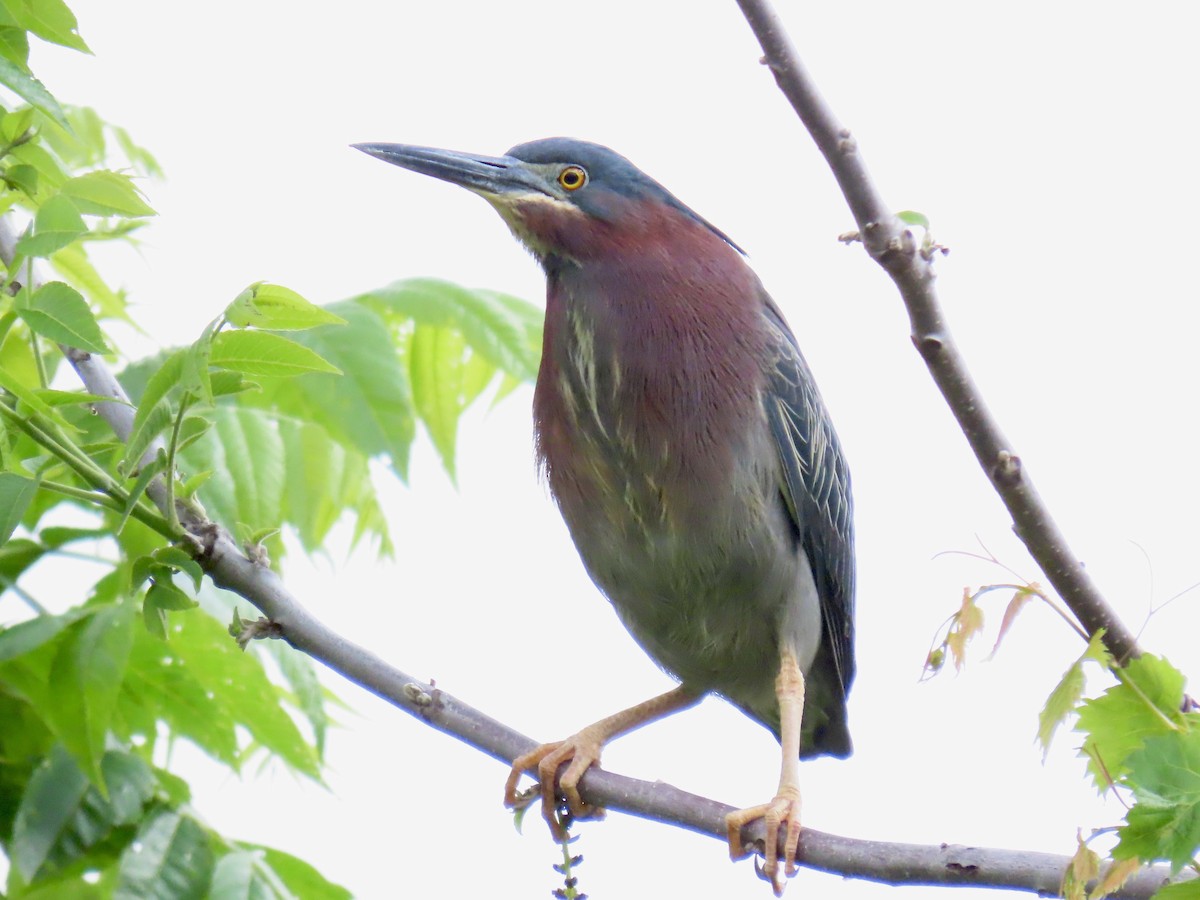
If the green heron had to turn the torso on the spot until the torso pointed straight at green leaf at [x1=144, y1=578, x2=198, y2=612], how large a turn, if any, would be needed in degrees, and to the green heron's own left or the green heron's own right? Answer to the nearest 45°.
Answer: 0° — it already faces it

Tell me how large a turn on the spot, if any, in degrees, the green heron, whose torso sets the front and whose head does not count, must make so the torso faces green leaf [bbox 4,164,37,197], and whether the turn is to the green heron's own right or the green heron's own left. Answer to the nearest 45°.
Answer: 0° — it already faces it

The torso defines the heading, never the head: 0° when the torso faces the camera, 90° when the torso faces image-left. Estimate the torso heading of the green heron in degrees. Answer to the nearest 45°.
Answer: approximately 45°

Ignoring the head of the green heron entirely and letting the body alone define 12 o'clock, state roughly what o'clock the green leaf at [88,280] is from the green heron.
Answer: The green leaf is roughly at 1 o'clock from the green heron.
